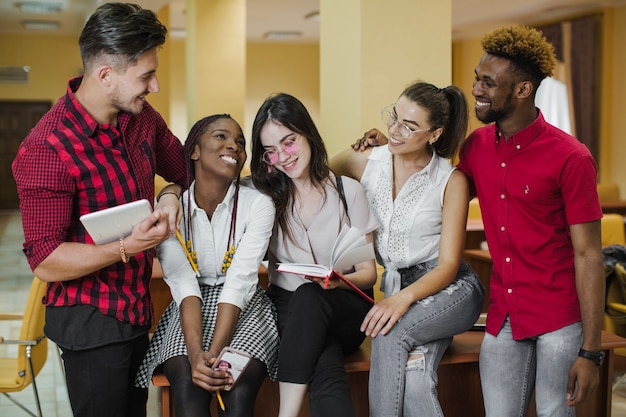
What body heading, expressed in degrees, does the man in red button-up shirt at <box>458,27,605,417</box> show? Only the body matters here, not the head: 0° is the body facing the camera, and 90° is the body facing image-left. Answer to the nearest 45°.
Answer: approximately 45°

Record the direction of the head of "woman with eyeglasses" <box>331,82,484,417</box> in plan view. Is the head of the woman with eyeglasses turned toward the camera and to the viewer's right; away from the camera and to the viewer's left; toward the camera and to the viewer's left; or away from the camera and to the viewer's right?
toward the camera and to the viewer's left

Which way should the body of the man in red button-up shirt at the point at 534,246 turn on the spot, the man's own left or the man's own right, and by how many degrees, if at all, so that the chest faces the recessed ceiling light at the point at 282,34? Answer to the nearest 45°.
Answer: approximately 135° to the man's own right

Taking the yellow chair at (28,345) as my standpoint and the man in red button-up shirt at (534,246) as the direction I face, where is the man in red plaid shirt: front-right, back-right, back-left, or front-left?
front-right

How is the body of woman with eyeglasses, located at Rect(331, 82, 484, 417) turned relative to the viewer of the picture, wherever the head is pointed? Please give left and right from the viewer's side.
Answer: facing the viewer and to the left of the viewer

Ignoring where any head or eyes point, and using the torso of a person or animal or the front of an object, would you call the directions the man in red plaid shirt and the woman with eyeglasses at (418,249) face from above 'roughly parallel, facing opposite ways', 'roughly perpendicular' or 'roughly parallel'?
roughly perpendicular

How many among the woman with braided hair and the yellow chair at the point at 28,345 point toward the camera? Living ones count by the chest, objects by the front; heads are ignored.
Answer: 1

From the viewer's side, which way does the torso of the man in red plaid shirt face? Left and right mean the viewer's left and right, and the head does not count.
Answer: facing the viewer and to the right of the viewer

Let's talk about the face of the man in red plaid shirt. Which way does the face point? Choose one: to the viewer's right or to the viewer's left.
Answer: to the viewer's right
